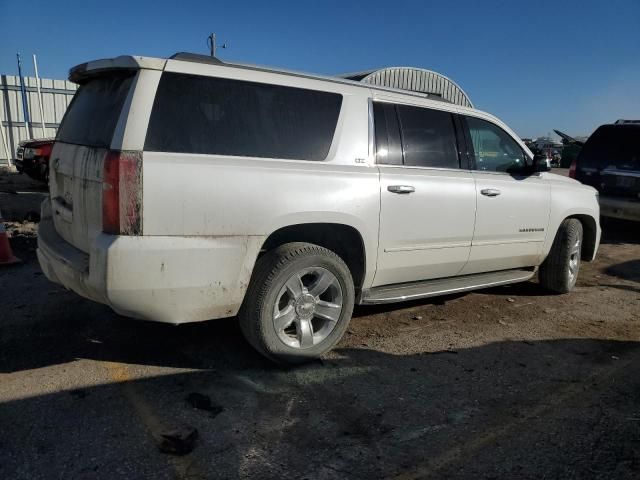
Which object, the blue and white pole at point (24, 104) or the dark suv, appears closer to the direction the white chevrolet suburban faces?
the dark suv

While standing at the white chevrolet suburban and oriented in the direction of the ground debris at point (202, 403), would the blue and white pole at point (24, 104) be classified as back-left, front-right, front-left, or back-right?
back-right

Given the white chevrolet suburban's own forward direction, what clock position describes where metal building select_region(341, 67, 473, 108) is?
The metal building is roughly at 11 o'clock from the white chevrolet suburban.

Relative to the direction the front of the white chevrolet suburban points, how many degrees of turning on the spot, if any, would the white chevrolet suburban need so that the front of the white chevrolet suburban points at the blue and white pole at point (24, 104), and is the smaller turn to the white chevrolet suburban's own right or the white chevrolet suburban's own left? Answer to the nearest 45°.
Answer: approximately 90° to the white chevrolet suburban's own left

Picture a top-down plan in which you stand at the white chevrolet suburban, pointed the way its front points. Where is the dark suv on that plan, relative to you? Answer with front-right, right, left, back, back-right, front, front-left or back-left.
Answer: front

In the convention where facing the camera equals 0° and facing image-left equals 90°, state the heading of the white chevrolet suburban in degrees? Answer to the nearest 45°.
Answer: approximately 225°

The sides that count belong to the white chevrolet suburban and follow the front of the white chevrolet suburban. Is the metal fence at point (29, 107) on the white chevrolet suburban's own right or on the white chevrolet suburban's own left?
on the white chevrolet suburban's own left
